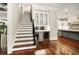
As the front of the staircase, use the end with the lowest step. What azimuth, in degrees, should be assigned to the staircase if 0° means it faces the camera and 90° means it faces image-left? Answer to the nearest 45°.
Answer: approximately 0°

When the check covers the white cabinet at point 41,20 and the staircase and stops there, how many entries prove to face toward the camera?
2
